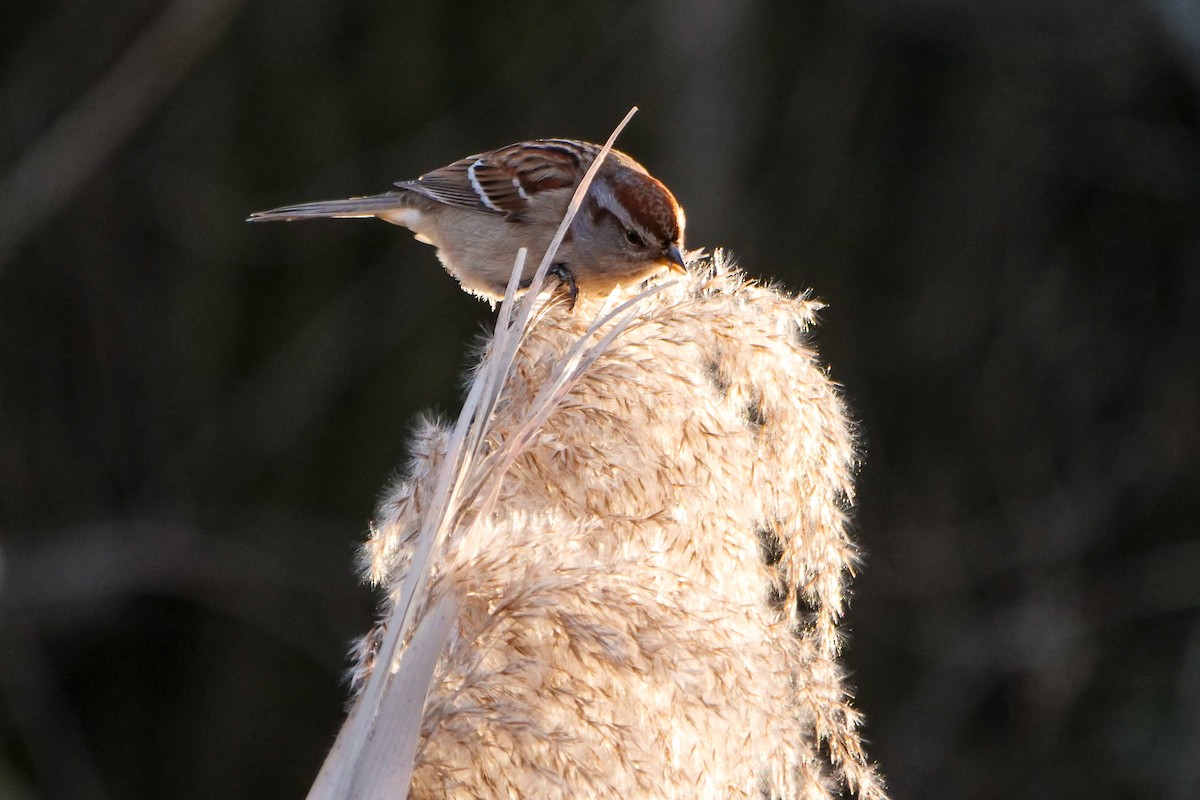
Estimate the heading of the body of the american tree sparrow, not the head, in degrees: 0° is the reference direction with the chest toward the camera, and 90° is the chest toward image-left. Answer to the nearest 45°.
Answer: approximately 270°
